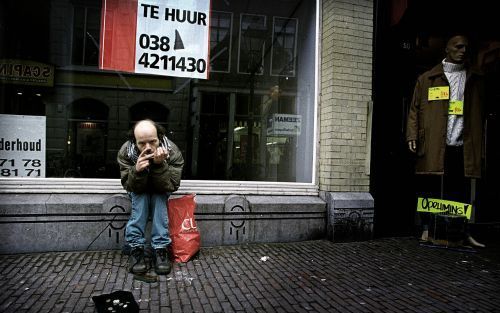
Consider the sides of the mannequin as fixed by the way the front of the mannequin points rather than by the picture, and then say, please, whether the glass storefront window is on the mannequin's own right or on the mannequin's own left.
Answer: on the mannequin's own right

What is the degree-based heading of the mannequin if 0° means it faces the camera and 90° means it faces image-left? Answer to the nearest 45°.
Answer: approximately 315°

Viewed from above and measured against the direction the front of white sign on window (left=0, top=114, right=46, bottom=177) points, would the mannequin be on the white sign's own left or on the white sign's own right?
on the white sign's own left

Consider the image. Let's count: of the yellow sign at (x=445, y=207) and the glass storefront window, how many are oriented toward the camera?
2

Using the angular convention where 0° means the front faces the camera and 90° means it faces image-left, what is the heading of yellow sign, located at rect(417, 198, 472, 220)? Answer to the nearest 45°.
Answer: approximately 0°

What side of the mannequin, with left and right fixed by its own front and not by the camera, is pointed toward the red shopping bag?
right

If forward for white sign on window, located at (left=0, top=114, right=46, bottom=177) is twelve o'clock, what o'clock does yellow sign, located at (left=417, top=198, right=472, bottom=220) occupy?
The yellow sign is roughly at 10 o'clock from the white sign on window.

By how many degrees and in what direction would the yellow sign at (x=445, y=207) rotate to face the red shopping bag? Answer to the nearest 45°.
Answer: approximately 45° to its right
